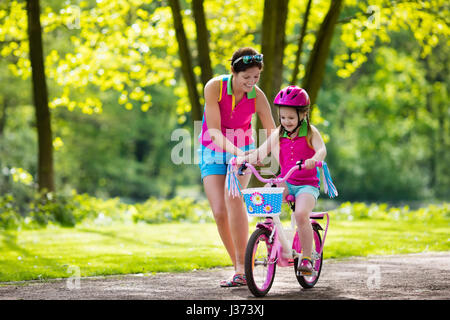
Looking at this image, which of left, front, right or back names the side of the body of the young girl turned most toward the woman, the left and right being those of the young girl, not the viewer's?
right

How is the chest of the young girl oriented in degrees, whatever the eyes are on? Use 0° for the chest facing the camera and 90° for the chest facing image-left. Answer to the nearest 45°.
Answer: approximately 45°

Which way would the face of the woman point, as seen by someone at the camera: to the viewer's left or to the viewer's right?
to the viewer's right

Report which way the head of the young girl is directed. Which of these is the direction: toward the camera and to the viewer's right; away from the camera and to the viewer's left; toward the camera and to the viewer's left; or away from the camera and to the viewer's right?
toward the camera and to the viewer's left
